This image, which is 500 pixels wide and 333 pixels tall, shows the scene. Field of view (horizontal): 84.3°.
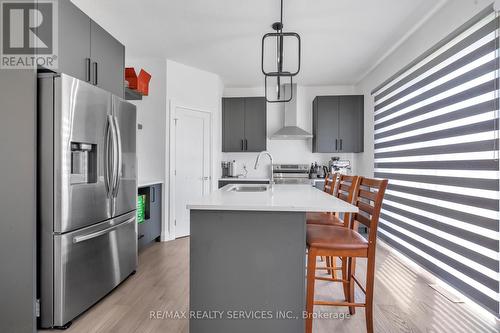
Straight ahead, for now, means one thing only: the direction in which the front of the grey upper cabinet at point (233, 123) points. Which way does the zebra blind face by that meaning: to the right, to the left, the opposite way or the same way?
to the right

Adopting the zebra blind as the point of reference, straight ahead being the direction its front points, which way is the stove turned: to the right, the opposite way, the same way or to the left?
to the left

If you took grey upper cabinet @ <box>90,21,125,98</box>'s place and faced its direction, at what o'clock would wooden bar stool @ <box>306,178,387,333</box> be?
The wooden bar stool is roughly at 12 o'clock from the grey upper cabinet.

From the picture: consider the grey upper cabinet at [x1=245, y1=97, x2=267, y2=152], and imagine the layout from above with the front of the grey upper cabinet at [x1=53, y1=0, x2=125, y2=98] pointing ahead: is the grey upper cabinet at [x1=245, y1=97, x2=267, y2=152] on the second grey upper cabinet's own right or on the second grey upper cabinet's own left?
on the second grey upper cabinet's own left

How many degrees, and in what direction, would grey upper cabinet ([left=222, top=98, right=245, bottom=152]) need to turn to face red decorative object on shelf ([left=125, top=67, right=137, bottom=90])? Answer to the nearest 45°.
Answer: approximately 45° to its right

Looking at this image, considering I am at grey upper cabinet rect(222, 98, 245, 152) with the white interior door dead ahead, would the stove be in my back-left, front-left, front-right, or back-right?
back-left

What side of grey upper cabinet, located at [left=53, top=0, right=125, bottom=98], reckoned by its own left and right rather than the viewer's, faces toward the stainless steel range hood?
left

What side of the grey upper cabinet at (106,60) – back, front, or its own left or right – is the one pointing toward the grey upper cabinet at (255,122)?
left

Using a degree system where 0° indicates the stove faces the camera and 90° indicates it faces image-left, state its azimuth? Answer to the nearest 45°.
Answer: approximately 0°

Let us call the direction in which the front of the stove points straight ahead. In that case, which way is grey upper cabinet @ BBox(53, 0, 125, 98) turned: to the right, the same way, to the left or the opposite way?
to the left

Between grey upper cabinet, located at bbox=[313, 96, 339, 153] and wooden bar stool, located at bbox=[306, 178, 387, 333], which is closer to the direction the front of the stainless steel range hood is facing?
the wooden bar stool
